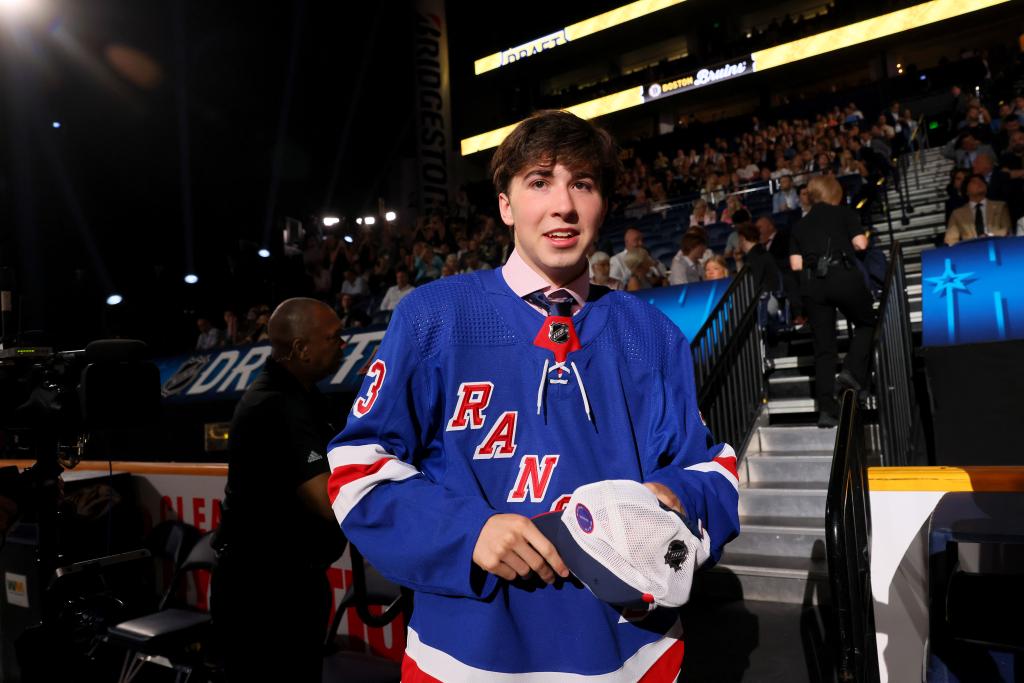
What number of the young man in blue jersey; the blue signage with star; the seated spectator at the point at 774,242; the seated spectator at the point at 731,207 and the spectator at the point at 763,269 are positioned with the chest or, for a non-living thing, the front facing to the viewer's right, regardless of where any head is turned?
0

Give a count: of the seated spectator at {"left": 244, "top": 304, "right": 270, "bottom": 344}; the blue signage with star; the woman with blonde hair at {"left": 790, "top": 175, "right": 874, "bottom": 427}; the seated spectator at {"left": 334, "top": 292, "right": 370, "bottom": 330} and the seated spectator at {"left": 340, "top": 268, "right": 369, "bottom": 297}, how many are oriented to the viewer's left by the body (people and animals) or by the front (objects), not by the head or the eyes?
0

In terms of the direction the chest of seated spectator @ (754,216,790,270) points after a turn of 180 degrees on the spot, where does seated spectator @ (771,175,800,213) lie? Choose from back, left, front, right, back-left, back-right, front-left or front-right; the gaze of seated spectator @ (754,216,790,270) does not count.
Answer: front-left

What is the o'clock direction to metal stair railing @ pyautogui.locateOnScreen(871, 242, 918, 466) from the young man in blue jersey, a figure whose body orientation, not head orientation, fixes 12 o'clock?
The metal stair railing is roughly at 7 o'clock from the young man in blue jersey.

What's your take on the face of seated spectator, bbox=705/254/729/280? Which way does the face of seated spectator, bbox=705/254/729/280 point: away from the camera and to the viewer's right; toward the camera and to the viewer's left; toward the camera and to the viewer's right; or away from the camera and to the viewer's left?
toward the camera and to the viewer's left

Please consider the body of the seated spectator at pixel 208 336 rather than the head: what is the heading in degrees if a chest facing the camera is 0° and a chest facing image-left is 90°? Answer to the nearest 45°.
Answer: approximately 315°

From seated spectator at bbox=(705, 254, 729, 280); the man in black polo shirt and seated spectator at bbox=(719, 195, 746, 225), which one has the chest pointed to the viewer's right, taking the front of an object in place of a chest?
the man in black polo shirt

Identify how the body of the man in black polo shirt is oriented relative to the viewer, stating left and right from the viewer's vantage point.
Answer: facing to the right of the viewer

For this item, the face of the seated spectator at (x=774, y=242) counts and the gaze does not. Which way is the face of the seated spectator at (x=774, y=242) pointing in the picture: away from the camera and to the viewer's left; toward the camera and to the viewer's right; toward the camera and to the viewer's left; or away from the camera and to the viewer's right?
toward the camera and to the viewer's left

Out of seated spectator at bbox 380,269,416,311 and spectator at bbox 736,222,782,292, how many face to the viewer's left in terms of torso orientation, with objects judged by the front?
1

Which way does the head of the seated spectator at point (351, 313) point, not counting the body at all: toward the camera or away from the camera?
toward the camera

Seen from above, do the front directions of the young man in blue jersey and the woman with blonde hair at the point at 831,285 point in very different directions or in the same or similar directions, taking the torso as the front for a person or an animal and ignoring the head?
very different directions

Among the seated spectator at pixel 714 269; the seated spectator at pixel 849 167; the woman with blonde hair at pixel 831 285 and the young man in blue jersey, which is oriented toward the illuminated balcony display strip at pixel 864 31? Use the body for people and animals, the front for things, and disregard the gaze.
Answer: the woman with blonde hair

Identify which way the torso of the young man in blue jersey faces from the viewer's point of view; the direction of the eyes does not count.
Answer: toward the camera

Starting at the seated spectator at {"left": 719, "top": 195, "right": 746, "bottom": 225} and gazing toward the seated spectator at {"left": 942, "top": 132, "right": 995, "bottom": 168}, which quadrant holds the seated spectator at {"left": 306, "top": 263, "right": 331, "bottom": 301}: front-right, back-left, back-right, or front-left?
back-left

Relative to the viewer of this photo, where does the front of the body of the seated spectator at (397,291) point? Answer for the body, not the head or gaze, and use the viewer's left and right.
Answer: facing the viewer and to the right of the viewer

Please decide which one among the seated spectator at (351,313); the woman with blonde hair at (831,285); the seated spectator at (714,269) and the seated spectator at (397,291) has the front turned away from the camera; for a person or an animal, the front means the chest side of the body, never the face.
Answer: the woman with blonde hair
